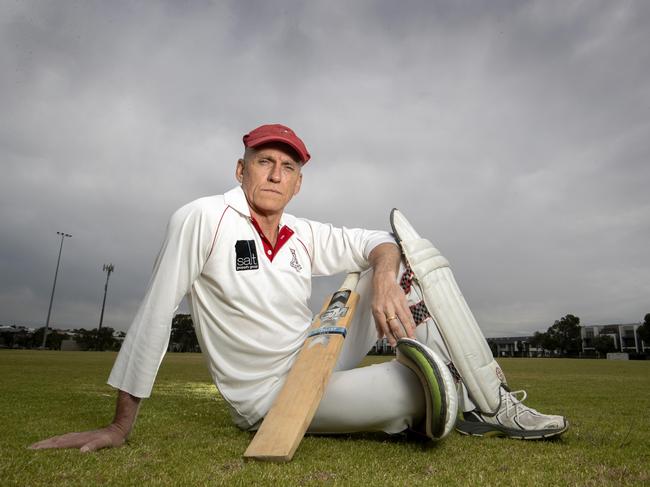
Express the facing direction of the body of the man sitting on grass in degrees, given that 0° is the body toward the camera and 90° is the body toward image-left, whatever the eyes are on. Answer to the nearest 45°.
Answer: approximately 315°
